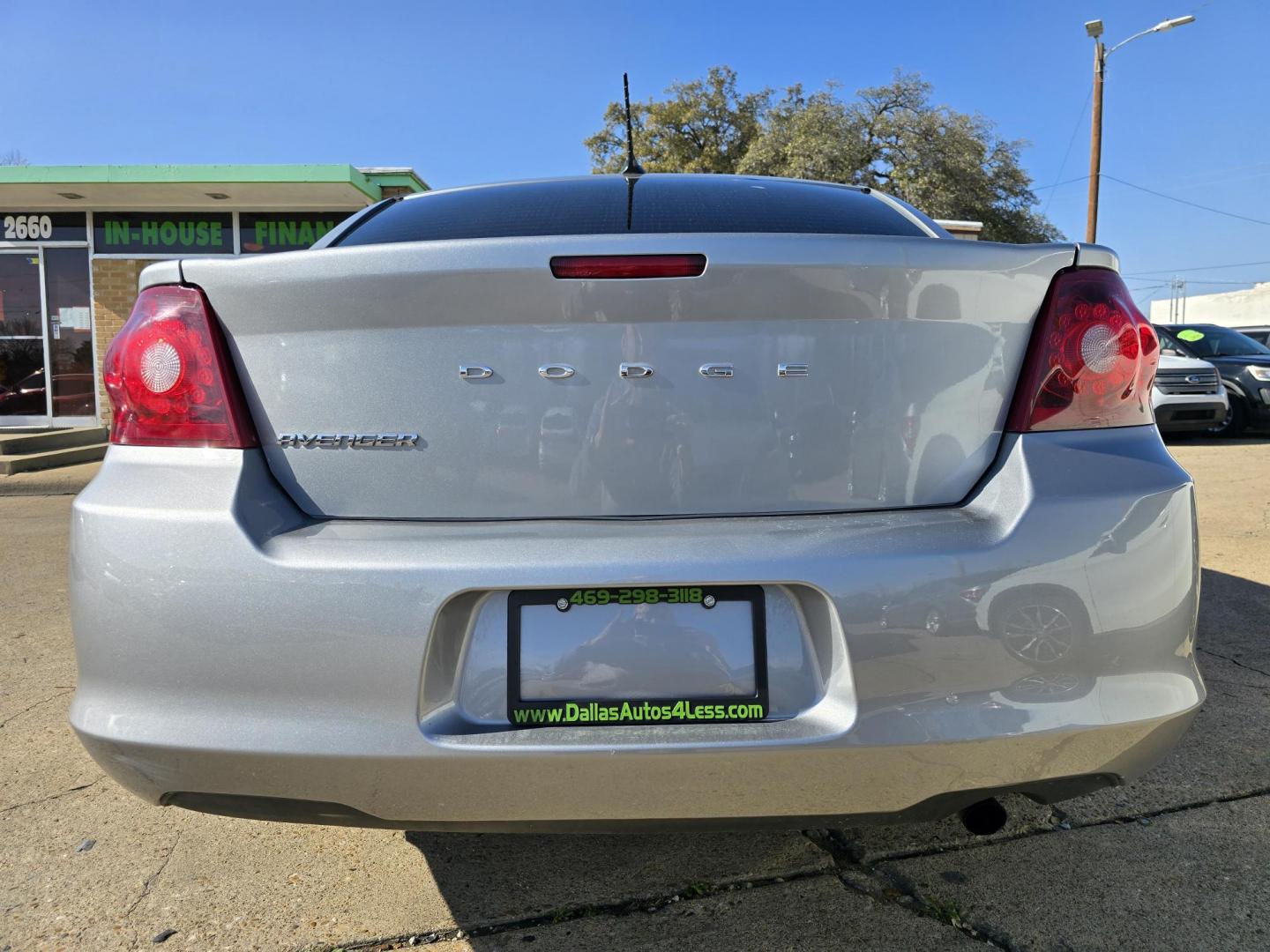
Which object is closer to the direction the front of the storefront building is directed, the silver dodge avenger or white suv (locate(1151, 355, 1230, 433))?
the silver dodge avenger

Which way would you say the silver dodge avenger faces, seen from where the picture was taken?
facing away from the viewer

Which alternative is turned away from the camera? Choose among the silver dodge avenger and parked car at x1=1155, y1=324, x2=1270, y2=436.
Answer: the silver dodge avenger

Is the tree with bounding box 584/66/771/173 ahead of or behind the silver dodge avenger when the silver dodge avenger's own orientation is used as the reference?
ahead

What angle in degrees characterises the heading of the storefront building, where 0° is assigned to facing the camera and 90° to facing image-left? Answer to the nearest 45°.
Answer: approximately 0°

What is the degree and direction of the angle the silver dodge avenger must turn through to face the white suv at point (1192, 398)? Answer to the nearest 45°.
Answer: approximately 45° to its right

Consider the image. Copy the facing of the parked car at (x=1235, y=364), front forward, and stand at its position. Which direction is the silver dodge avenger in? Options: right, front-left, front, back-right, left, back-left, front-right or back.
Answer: front-right

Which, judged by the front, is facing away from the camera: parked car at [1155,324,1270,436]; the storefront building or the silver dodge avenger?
the silver dodge avenger

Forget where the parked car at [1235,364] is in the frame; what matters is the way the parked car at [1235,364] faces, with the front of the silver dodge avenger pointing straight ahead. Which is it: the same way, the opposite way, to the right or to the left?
the opposite way

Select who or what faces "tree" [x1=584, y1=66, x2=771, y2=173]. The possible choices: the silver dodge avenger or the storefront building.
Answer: the silver dodge avenger

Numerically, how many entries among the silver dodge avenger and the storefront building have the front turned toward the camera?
1

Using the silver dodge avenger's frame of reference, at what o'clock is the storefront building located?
The storefront building is roughly at 11 o'clock from the silver dodge avenger.

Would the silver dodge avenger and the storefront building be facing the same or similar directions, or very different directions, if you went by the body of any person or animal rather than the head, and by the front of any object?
very different directions

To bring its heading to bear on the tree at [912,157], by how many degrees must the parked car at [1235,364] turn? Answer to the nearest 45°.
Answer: approximately 180°
